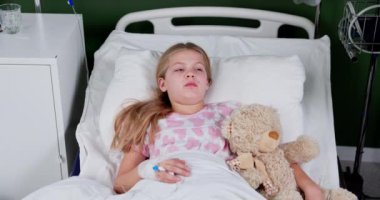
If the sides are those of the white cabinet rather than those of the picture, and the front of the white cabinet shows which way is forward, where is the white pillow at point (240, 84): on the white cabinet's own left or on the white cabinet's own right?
on the white cabinet's own left

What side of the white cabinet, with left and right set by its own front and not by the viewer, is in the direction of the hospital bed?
left

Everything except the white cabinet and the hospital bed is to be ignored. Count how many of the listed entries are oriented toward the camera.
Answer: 2

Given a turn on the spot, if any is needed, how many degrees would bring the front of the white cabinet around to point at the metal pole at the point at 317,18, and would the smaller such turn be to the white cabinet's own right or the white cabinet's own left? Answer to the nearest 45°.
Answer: approximately 90° to the white cabinet's own left

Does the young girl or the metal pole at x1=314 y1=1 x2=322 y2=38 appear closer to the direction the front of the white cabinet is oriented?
the young girl

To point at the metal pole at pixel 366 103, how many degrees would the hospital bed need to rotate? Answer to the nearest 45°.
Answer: approximately 90° to its left

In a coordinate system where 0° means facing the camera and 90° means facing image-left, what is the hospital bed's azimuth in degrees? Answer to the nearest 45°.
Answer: approximately 0°

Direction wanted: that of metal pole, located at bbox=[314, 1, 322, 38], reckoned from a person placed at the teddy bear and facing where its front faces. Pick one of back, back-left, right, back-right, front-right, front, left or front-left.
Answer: back-left

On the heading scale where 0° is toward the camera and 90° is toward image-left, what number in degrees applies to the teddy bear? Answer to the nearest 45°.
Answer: approximately 315°

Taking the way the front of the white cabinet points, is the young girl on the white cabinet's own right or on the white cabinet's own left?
on the white cabinet's own left
